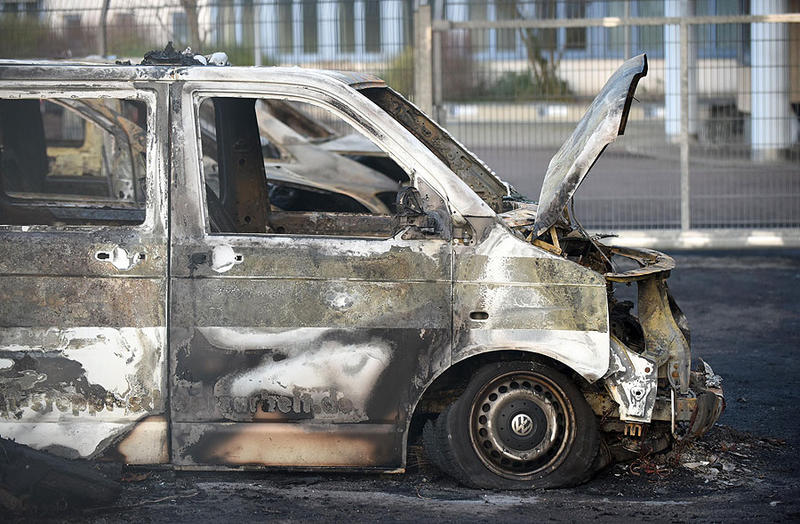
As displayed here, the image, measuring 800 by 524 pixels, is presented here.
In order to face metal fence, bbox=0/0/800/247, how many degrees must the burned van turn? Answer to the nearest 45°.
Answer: approximately 90° to its left

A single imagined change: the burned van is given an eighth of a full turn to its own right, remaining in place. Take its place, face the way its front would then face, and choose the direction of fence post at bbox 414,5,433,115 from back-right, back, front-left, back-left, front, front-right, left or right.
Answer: back-left

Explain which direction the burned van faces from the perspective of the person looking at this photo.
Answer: facing to the right of the viewer
